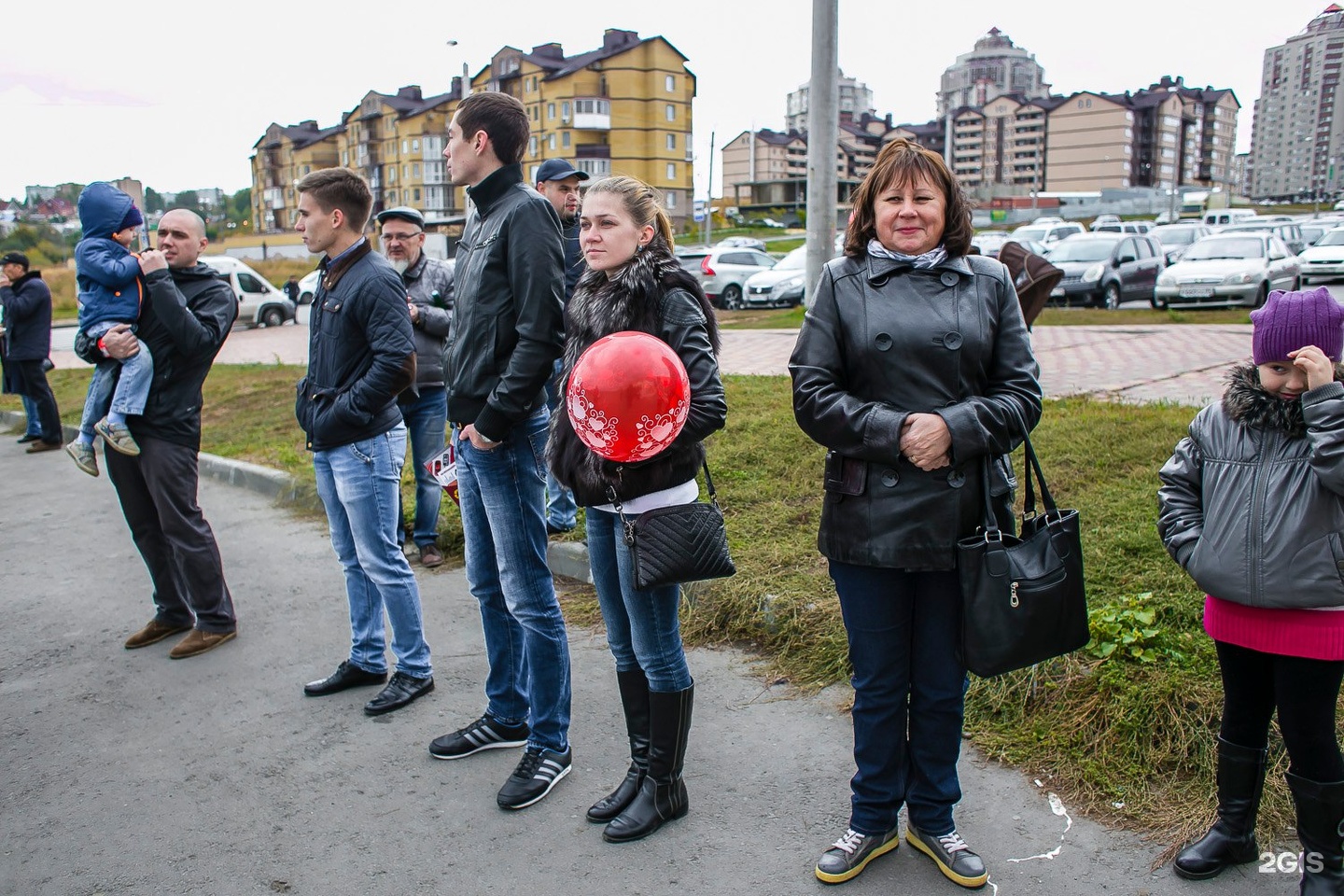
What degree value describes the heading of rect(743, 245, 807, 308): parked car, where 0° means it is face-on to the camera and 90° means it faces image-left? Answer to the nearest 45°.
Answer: approximately 45°

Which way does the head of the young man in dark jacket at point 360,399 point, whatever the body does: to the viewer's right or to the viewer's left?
to the viewer's left

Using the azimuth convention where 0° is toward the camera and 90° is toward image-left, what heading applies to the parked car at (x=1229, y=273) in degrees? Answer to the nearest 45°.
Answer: approximately 45°

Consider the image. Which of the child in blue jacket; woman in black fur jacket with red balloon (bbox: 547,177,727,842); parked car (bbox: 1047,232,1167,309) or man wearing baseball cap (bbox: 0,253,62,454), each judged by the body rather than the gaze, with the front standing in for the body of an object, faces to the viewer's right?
the child in blue jacket

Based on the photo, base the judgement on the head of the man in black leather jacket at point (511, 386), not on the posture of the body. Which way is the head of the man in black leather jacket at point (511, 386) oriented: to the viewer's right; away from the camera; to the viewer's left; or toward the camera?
to the viewer's left

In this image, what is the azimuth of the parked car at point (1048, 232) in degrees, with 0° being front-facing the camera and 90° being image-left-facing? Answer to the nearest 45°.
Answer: approximately 45°

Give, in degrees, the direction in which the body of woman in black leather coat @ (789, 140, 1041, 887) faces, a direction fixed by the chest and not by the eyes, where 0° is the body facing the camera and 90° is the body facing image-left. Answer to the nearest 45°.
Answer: approximately 0°

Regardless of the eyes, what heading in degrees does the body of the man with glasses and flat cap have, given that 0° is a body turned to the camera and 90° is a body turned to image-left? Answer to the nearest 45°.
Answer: approximately 45°
